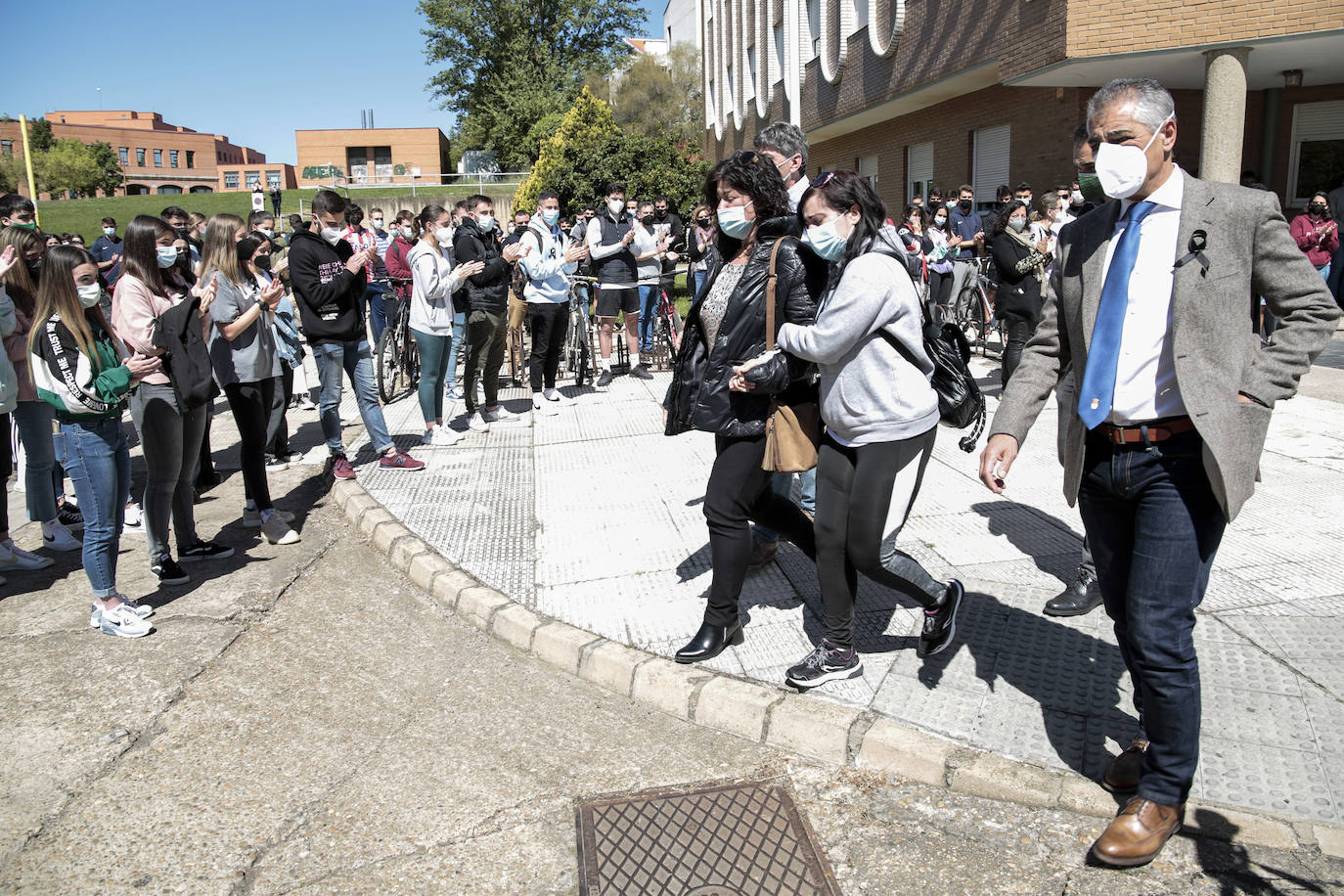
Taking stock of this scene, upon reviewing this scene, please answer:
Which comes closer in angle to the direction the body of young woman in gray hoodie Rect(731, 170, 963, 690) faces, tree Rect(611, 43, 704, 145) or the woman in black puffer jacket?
the woman in black puffer jacket

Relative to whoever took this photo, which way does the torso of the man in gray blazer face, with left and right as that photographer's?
facing the viewer and to the left of the viewer

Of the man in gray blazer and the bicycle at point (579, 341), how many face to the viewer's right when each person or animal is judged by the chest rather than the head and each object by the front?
0

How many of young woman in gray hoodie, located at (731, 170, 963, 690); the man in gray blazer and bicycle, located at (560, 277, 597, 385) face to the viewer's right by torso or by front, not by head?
0

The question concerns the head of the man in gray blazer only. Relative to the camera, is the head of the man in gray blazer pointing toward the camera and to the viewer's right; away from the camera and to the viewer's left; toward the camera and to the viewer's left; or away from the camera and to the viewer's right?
toward the camera and to the viewer's left

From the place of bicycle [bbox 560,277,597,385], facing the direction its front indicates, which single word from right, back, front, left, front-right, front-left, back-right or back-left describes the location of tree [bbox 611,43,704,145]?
back

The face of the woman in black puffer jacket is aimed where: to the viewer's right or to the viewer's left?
to the viewer's left

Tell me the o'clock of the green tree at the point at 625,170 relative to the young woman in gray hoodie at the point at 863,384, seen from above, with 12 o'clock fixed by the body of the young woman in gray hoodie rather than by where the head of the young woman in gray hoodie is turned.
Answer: The green tree is roughly at 4 o'clock from the young woman in gray hoodie.

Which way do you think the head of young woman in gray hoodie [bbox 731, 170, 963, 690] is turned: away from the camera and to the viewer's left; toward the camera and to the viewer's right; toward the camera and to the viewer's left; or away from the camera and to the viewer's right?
toward the camera and to the viewer's left

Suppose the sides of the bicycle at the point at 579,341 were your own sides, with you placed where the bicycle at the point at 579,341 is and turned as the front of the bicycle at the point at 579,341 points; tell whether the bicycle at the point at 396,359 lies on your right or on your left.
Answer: on your right

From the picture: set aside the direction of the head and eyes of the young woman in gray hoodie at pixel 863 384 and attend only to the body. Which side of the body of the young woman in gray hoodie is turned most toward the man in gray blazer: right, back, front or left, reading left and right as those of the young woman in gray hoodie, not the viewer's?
left

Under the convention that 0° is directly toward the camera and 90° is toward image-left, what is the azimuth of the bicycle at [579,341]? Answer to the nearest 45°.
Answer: approximately 0°

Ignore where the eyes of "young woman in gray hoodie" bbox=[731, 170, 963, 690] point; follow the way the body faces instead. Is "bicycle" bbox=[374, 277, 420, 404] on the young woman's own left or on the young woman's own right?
on the young woman's own right

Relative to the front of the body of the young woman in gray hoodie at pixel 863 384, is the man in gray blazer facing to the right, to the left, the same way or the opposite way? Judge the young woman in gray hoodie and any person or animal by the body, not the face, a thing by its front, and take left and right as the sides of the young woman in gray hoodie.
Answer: the same way

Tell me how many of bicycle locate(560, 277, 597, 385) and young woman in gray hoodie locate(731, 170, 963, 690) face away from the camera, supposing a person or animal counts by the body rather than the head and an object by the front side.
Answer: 0

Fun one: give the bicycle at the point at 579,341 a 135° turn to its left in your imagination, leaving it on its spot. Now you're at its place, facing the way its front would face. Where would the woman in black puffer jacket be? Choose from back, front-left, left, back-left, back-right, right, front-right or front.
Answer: back-right
